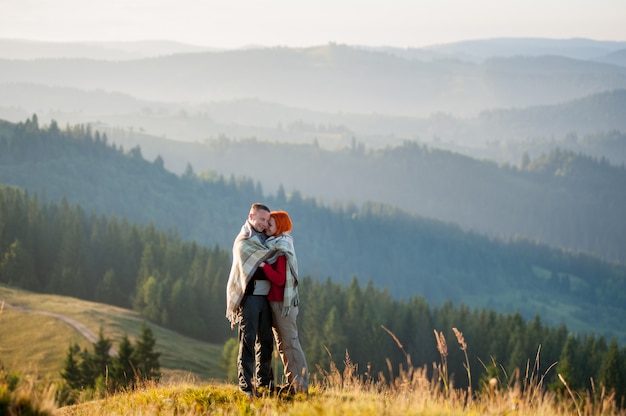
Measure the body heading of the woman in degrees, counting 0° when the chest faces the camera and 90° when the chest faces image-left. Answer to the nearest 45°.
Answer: approximately 90°

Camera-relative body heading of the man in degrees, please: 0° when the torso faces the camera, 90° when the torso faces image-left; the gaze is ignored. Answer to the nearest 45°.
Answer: approximately 315°

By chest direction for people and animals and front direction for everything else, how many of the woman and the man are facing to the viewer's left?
1

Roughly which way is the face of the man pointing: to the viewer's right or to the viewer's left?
to the viewer's right

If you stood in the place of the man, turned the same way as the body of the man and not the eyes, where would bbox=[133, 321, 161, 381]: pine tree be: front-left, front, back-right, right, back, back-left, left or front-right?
back-left

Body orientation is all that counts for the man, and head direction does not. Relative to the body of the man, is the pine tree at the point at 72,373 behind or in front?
behind
